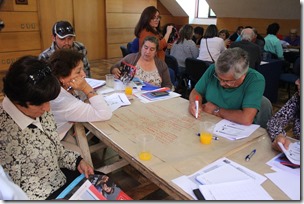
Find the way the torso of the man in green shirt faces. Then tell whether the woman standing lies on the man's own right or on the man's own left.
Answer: on the man's own right

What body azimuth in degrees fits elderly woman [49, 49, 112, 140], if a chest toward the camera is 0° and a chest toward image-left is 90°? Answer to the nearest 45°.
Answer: approximately 270°

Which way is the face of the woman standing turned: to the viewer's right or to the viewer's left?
to the viewer's right

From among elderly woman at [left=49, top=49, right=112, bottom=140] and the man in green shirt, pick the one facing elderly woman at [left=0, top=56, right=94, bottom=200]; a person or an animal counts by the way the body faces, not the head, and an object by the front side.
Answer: the man in green shirt

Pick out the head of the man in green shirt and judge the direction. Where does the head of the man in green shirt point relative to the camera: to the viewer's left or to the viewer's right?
to the viewer's left

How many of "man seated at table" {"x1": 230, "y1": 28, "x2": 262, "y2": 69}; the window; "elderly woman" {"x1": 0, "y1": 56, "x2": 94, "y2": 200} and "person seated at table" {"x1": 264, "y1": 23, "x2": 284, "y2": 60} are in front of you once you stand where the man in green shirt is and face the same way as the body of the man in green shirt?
1

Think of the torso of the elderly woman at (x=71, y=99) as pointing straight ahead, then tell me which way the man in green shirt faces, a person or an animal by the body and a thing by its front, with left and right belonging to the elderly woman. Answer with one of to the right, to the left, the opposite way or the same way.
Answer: the opposite way

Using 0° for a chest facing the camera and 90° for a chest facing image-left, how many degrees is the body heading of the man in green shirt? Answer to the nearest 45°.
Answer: approximately 45°

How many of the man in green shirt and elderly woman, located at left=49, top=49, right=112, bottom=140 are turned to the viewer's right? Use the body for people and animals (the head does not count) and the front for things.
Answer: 1
